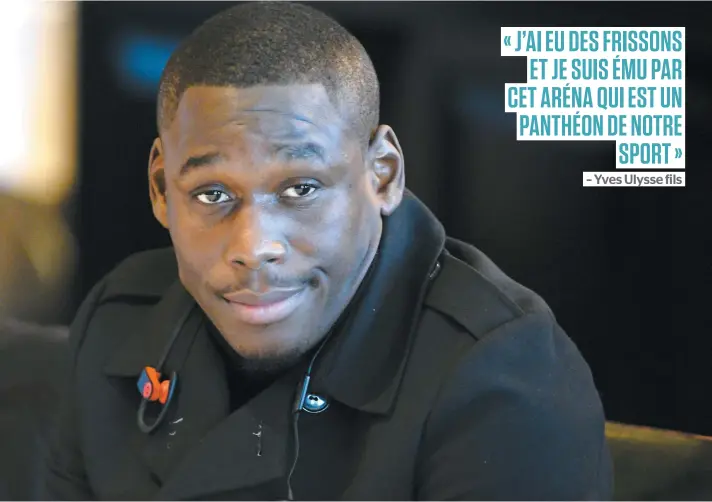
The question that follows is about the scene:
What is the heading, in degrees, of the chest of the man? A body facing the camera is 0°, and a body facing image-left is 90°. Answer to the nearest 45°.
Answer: approximately 45°
